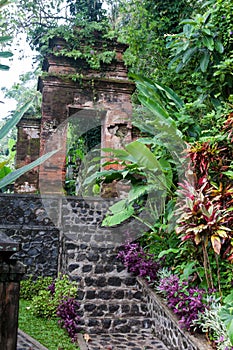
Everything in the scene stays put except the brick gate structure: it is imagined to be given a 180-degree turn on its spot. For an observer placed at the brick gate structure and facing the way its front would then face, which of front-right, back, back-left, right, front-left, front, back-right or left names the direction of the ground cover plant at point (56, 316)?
back

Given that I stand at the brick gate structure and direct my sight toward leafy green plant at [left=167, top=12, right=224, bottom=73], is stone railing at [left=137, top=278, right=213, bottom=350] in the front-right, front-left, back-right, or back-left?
front-right

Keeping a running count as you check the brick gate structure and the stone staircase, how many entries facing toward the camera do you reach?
2

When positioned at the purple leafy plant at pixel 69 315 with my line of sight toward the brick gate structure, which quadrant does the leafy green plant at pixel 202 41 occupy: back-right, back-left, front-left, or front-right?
front-right

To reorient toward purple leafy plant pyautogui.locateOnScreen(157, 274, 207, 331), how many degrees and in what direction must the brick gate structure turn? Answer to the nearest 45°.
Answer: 0° — it already faces it

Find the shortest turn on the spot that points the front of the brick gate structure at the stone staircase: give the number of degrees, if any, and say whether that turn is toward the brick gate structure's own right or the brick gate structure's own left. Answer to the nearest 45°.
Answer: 0° — it already faces it

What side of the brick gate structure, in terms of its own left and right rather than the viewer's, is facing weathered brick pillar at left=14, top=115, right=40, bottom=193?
right

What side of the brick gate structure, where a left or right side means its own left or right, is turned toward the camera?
front

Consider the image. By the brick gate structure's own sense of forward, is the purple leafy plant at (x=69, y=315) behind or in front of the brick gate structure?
in front

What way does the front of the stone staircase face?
toward the camera

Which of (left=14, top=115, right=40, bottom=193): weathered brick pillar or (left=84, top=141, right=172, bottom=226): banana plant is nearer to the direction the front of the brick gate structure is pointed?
the banana plant

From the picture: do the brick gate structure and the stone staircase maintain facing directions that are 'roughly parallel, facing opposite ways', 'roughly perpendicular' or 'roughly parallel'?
roughly parallel

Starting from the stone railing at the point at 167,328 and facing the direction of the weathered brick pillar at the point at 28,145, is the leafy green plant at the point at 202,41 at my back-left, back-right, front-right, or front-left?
front-right

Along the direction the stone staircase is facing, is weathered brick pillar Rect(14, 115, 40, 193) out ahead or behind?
behind
